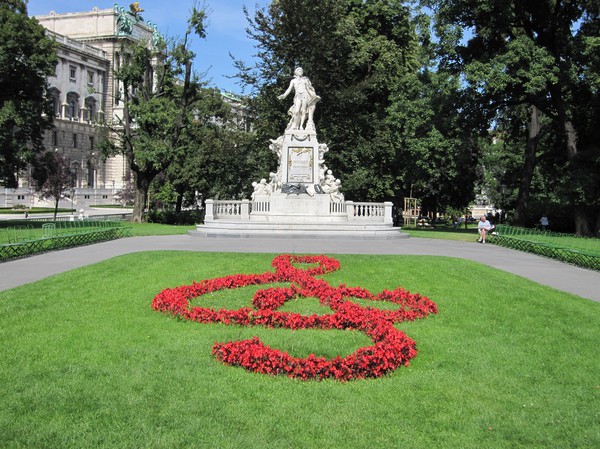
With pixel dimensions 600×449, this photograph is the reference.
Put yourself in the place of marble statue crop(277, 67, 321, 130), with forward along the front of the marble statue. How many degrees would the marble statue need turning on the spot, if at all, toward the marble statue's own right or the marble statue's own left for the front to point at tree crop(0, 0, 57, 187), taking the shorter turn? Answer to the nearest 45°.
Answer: approximately 90° to the marble statue's own right

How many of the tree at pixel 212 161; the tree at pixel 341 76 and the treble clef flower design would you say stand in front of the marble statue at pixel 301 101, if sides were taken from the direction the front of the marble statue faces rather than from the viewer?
1

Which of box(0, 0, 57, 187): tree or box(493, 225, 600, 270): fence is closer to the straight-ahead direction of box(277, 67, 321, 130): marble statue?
the fence

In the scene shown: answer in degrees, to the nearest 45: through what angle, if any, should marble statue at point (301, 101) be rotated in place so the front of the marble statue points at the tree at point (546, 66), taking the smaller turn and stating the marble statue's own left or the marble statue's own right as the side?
approximately 90° to the marble statue's own left

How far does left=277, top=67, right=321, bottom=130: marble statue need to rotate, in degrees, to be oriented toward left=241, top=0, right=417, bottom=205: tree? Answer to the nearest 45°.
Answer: approximately 180°

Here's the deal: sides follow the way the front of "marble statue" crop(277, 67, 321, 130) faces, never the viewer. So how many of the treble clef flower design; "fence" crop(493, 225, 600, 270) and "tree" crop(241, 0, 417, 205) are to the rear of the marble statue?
1

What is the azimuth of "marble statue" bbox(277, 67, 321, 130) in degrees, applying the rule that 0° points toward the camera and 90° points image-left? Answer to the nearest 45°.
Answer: approximately 0°

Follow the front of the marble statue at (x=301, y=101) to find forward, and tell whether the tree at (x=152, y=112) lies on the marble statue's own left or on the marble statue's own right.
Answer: on the marble statue's own right

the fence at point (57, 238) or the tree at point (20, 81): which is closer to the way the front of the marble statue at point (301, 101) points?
the fence

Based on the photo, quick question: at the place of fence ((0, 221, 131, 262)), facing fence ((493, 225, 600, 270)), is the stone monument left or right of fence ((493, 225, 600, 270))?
left

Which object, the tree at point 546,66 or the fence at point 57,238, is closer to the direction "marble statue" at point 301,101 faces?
the fence

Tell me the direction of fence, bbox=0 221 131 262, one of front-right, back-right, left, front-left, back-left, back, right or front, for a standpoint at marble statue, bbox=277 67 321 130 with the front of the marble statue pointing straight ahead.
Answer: front-right

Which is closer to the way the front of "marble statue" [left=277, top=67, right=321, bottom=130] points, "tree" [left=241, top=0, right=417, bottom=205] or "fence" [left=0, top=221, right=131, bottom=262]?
the fence

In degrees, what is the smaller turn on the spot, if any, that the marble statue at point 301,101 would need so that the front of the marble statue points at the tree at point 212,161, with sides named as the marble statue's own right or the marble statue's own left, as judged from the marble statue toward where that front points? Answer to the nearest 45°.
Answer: approximately 135° to the marble statue's own right

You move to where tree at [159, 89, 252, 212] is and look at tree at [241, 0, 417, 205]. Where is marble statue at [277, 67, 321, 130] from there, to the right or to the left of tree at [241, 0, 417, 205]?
right

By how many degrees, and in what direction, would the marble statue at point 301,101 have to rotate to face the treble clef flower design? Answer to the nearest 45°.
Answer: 0° — it already faces it
